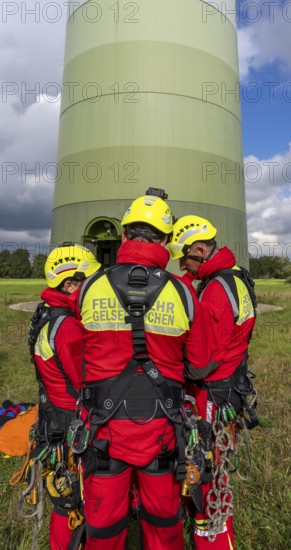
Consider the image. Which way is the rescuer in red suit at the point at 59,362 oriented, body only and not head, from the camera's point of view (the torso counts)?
to the viewer's right

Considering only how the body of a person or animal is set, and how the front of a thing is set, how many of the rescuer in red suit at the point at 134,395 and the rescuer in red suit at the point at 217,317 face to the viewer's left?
1

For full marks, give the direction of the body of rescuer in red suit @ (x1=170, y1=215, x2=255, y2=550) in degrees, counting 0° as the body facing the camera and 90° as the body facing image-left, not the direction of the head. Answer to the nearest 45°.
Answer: approximately 90°

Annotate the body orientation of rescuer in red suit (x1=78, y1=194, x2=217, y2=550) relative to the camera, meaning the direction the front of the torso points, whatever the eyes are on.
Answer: away from the camera

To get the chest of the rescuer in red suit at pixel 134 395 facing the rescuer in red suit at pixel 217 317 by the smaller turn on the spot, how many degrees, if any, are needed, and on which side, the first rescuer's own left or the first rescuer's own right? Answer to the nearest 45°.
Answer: approximately 45° to the first rescuer's own right

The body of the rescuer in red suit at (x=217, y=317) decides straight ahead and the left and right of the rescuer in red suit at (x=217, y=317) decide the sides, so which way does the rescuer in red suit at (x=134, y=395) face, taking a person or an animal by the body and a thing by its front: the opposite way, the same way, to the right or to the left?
to the right

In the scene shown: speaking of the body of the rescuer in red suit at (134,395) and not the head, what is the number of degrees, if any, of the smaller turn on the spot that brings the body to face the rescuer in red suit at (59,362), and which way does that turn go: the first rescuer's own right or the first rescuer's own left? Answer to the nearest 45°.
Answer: approximately 45° to the first rescuer's own left

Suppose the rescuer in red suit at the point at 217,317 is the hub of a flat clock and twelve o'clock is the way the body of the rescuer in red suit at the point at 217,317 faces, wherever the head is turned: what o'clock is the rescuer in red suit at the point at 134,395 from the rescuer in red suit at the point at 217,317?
the rescuer in red suit at the point at 134,395 is roughly at 10 o'clock from the rescuer in red suit at the point at 217,317.

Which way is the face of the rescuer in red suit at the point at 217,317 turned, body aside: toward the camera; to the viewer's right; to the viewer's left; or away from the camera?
to the viewer's left

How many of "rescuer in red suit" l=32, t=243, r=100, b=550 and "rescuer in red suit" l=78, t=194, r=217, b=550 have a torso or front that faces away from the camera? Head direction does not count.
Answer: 1
